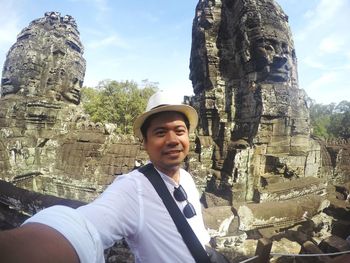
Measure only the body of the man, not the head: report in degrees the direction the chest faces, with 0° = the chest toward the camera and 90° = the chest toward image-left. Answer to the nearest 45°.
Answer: approximately 315°

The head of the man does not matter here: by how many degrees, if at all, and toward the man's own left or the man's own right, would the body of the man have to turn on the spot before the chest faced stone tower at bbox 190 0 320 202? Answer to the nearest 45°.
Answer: approximately 90° to the man's own left

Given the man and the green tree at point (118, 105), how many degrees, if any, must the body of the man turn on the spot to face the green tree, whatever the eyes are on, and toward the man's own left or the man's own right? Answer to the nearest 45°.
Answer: approximately 135° to the man's own left

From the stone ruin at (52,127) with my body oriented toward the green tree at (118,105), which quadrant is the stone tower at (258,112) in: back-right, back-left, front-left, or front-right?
back-right
